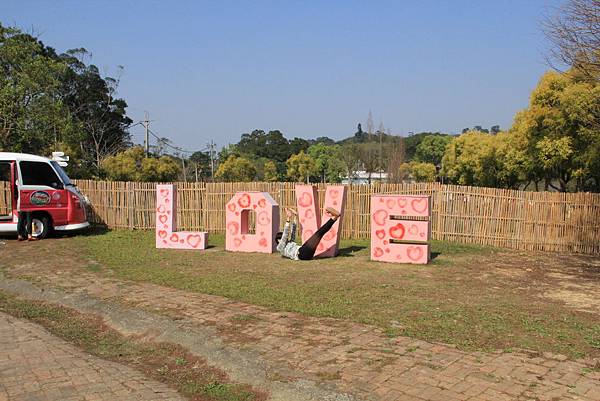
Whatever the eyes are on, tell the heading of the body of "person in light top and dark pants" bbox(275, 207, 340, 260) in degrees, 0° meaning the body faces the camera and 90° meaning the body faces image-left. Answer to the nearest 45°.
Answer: approximately 270°

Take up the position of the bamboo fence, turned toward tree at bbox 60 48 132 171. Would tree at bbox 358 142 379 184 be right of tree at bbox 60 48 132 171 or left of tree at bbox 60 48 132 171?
right

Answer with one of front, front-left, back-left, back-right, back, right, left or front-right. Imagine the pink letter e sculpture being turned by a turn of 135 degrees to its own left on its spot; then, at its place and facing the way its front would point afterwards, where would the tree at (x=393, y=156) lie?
front-left

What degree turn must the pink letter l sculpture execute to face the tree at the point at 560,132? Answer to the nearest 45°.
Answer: approximately 90° to its left

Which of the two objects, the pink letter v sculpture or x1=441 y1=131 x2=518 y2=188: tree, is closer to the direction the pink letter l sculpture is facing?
the pink letter v sculpture

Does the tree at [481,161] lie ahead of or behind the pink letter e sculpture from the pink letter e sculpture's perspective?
behind

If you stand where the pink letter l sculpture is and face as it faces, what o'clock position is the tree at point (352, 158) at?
The tree is roughly at 7 o'clock from the pink letter l sculpture.

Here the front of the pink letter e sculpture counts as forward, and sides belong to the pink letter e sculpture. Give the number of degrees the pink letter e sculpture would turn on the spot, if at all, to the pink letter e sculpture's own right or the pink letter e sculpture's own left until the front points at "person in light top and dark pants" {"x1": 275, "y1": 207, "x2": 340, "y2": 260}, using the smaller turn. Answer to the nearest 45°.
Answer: approximately 90° to the pink letter e sculpture's own right
